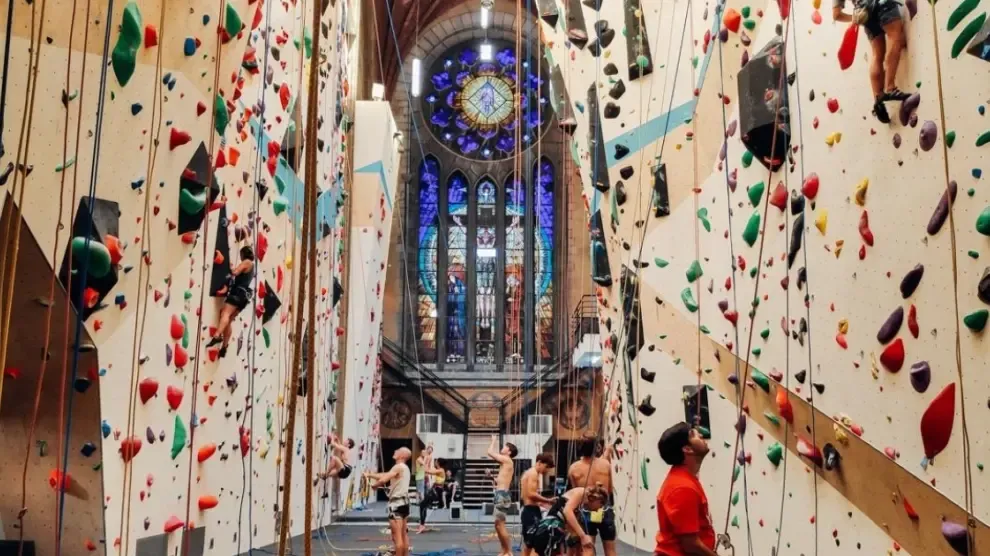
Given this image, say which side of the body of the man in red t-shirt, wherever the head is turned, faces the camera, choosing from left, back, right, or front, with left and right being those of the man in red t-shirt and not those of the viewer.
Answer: right

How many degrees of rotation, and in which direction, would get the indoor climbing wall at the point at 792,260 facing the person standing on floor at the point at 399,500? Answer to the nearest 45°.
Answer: approximately 90° to its right

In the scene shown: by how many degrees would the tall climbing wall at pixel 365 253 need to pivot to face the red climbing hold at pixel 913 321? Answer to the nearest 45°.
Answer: approximately 45° to its right

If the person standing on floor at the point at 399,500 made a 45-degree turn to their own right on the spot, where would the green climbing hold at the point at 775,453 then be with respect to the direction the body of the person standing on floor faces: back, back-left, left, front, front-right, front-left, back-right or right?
back

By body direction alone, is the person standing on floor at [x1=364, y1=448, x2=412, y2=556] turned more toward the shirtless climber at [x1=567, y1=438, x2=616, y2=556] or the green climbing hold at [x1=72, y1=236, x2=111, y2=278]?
the green climbing hold

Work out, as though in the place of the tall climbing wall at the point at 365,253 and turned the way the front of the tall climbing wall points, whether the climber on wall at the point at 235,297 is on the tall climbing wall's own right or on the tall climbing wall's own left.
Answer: on the tall climbing wall's own right

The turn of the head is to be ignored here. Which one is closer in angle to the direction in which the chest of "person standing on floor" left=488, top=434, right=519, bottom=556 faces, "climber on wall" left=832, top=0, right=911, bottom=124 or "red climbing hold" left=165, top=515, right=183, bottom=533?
the red climbing hold

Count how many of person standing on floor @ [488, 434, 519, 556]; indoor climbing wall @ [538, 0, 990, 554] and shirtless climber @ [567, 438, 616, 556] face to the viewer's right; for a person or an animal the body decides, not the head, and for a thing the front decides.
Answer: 0

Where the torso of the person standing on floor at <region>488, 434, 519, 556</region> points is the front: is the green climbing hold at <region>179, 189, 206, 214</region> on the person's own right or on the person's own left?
on the person's own left

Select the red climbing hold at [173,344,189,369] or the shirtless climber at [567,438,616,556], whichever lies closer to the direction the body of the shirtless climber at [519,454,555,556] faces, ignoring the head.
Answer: the shirtless climber

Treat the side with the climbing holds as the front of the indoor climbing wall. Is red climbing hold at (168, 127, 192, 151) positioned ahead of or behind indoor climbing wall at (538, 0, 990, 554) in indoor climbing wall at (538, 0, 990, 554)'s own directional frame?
ahead
